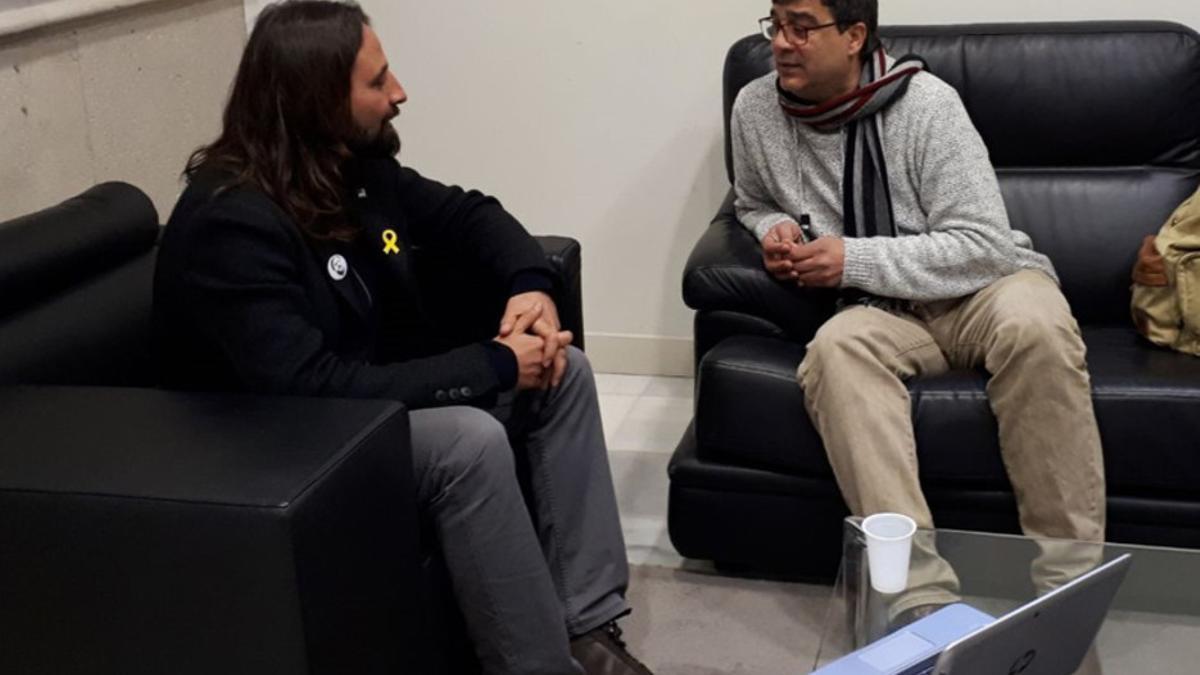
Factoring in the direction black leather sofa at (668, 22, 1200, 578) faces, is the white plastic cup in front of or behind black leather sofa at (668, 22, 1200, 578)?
in front

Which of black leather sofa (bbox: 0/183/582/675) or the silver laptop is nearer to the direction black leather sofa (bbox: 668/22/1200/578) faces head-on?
the silver laptop

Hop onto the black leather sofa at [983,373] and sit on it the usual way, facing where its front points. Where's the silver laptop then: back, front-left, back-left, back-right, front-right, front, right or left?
front

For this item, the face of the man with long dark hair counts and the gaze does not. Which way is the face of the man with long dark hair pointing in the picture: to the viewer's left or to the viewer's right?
to the viewer's right

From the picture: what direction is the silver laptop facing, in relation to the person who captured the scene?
facing away from the viewer and to the left of the viewer

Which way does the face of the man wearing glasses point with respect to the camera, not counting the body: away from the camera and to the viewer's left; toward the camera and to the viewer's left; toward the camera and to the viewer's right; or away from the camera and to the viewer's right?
toward the camera and to the viewer's left

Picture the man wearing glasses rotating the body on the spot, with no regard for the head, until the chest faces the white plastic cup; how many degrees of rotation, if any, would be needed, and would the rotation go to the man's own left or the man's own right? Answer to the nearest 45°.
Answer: approximately 45° to the man's own left

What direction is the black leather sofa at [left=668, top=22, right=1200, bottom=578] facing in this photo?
toward the camera

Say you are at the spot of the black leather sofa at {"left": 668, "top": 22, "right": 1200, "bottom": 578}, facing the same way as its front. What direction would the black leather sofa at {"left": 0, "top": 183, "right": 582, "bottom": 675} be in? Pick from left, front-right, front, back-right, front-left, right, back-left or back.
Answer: front-right

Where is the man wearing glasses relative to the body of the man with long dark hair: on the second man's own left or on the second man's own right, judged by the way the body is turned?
on the second man's own left

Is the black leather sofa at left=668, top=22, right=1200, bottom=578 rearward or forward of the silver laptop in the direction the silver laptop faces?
forward

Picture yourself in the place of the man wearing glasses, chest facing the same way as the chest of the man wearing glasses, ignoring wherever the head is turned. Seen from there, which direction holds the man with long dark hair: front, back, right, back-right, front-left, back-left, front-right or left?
front

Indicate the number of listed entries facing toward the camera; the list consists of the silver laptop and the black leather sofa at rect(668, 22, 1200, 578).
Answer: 1

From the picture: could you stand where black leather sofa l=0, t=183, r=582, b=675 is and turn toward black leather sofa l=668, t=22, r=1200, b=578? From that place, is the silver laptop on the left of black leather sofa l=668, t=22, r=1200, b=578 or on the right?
right

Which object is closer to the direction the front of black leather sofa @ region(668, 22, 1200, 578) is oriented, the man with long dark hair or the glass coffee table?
the glass coffee table

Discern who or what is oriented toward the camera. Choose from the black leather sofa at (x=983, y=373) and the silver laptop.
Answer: the black leather sofa
